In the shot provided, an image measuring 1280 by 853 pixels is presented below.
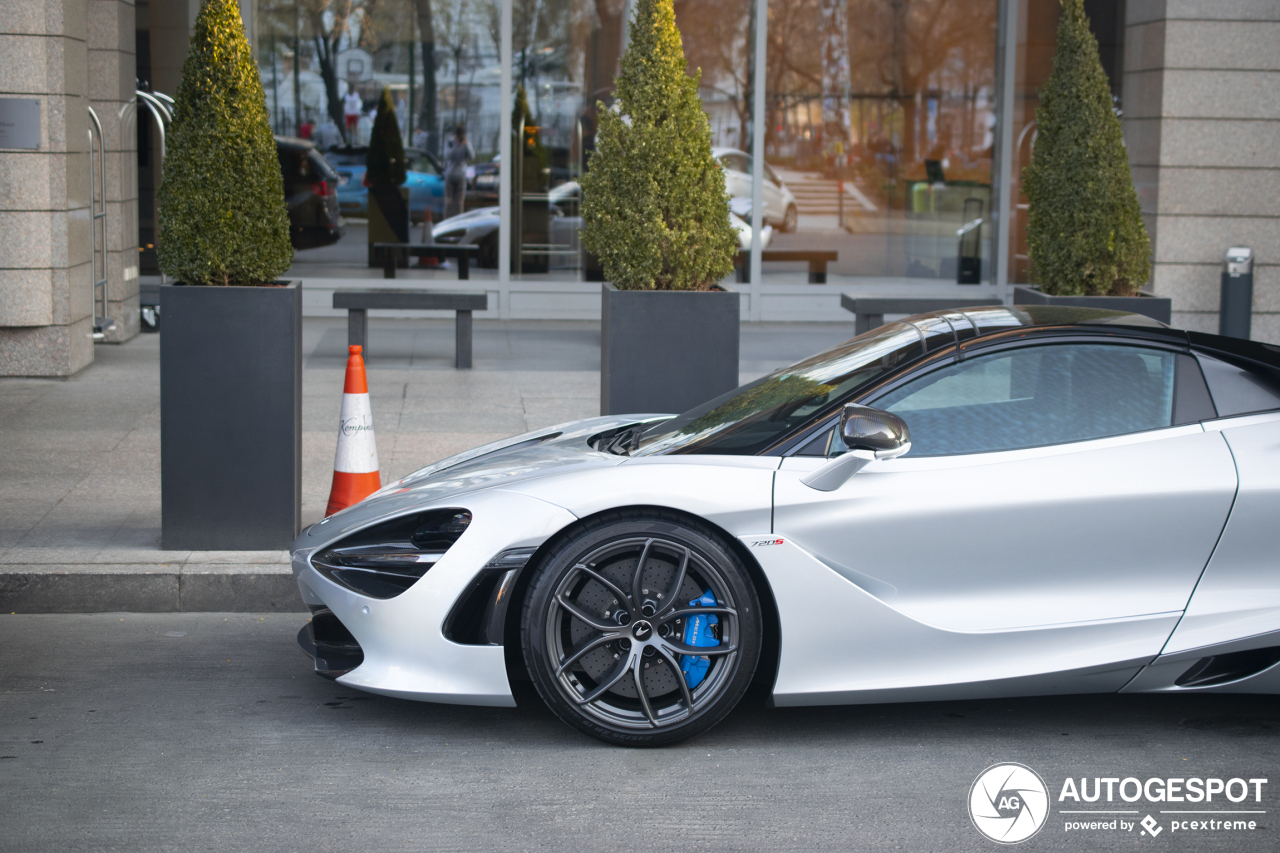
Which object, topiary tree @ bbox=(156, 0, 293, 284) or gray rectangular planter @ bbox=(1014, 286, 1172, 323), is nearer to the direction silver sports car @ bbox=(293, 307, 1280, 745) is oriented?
the topiary tree

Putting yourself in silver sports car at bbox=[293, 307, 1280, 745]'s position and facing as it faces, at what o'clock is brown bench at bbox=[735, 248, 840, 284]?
The brown bench is roughly at 3 o'clock from the silver sports car.

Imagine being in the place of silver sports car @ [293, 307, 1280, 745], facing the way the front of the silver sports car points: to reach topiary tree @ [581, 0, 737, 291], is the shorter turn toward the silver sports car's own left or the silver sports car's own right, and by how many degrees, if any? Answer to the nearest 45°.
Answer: approximately 90° to the silver sports car's own right

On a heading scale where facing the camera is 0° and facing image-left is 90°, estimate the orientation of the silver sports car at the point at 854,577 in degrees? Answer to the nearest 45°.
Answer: approximately 90°

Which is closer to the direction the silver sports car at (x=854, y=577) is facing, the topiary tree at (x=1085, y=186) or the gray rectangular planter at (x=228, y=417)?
the gray rectangular planter

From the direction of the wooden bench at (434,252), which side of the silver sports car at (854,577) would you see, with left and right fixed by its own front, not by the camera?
right

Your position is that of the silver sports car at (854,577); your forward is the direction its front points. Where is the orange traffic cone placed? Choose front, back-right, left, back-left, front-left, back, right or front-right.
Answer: front-right

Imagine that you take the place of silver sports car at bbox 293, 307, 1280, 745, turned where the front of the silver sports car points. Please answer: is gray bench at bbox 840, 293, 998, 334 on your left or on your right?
on your right

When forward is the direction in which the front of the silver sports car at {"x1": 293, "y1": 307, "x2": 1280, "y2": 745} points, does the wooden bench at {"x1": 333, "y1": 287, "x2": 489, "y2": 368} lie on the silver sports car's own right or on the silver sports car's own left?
on the silver sports car's own right

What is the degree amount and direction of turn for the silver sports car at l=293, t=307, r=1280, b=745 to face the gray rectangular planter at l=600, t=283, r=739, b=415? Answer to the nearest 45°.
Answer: approximately 90° to its right
